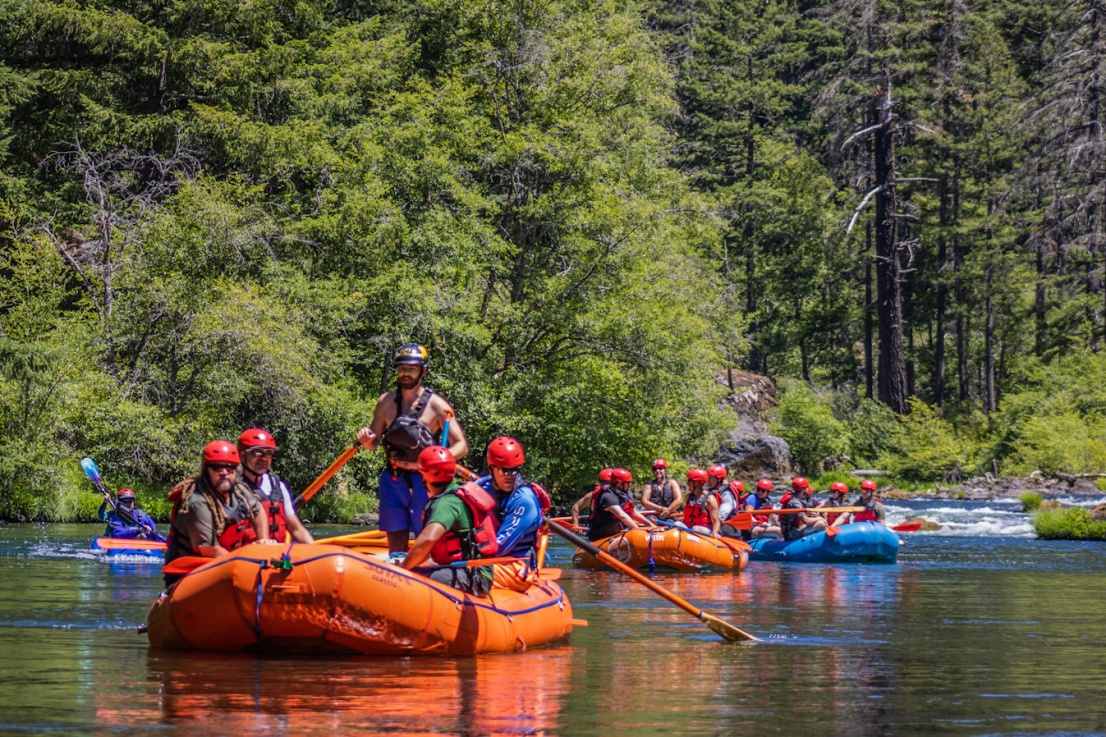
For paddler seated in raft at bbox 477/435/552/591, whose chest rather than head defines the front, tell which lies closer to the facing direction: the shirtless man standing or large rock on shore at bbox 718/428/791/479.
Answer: the shirtless man standing

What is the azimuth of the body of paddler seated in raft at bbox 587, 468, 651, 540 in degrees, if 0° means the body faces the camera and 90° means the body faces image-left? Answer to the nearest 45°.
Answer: approximately 315°

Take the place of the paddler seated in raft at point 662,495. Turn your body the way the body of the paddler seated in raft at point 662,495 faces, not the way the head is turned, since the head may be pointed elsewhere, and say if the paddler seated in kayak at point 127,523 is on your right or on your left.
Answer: on your right

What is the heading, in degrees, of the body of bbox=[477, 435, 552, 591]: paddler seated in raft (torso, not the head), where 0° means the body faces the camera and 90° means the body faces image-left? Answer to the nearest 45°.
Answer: approximately 45°

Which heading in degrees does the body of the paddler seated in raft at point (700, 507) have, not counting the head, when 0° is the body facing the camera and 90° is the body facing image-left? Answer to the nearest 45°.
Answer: approximately 45°

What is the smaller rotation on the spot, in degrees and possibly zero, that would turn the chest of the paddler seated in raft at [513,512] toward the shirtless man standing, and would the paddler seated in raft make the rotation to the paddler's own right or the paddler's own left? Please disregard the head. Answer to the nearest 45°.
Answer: approximately 90° to the paddler's own right

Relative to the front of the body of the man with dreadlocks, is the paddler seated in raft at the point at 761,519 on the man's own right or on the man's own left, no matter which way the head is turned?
on the man's own left

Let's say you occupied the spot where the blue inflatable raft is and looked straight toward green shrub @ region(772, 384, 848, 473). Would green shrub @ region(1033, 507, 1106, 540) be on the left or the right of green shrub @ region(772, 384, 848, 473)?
right
